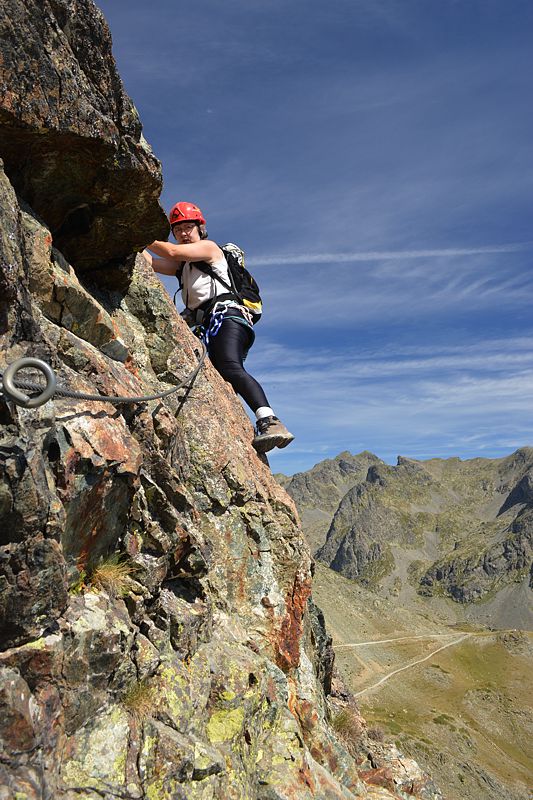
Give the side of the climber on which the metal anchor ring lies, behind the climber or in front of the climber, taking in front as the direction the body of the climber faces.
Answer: in front

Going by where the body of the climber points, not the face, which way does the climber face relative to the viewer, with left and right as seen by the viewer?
facing the viewer and to the left of the viewer
